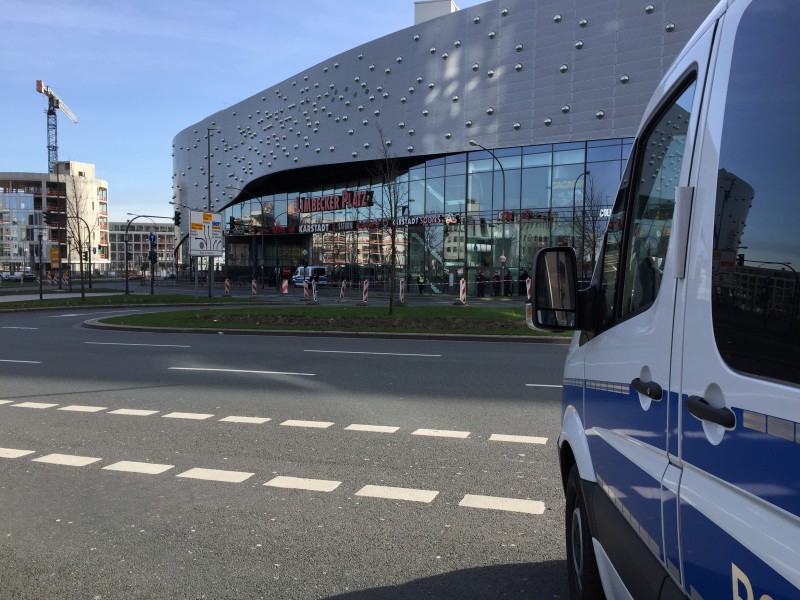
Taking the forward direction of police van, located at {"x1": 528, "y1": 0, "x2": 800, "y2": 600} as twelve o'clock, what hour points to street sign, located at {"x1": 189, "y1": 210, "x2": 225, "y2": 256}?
The street sign is roughly at 12 o'clock from the police van.

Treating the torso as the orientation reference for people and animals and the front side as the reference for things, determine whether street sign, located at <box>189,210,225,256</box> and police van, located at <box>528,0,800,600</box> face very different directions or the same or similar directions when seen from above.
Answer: very different directions

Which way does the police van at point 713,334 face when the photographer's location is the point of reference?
facing away from the viewer and to the left of the viewer

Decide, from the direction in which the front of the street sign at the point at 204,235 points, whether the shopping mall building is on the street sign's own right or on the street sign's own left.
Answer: on the street sign's own left

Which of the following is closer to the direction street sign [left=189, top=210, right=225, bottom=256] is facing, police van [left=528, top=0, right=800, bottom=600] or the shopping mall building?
the police van

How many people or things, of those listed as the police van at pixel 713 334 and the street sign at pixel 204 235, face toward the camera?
1

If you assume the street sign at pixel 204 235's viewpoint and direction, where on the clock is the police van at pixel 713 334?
The police van is roughly at 12 o'clock from the street sign.

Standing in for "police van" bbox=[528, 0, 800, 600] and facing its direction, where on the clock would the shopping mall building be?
The shopping mall building is roughly at 1 o'clock from the police van.
